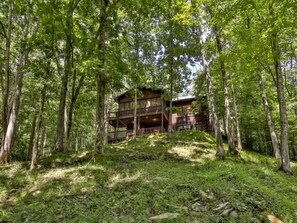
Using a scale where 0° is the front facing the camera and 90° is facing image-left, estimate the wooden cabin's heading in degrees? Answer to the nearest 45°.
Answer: approximately 0°
